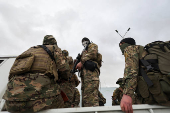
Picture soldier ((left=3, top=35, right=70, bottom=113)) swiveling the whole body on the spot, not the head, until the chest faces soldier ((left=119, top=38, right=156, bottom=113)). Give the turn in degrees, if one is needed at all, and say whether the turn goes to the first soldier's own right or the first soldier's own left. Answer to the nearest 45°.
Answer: approximately 45° to the first soldier's own right

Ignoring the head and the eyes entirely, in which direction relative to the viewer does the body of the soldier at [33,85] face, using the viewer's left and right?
facing away from the viewer and to the right of the viewer

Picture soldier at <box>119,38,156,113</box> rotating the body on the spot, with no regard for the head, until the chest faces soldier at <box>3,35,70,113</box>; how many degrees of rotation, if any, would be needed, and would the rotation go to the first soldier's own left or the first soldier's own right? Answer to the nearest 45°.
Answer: approximately 45° to the first soldier's own left

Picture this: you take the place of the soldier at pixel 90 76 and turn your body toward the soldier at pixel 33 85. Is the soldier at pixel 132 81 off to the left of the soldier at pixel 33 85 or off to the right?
left

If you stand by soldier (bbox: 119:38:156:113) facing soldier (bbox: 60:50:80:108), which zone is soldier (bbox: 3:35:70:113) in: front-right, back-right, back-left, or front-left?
front-left
